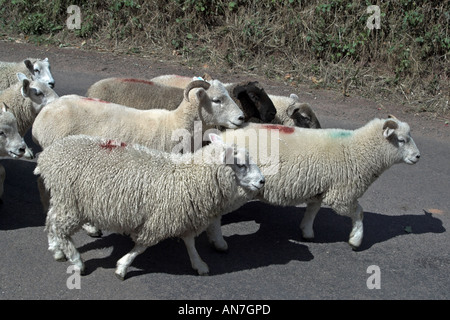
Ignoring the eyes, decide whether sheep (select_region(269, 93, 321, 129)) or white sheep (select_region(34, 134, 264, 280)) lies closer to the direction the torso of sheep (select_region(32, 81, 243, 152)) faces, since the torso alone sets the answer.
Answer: the sheep

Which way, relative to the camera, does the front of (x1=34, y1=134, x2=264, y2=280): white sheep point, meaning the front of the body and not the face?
to the viewer's right

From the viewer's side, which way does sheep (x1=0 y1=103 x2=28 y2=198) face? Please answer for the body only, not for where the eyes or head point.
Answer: to the viewer's right

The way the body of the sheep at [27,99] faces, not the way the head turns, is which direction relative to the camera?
to the viewer's right

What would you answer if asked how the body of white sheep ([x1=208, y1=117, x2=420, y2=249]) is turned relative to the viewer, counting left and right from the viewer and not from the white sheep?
facing to the right of the viewer

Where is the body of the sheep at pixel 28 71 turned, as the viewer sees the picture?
to the viewer's right

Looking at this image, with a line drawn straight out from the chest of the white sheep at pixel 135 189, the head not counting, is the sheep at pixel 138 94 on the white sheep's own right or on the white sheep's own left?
on the white sheep's own left

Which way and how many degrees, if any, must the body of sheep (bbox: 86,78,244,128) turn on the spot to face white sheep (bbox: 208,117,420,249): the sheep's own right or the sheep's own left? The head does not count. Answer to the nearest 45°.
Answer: approximately 45° to the sheep's own right

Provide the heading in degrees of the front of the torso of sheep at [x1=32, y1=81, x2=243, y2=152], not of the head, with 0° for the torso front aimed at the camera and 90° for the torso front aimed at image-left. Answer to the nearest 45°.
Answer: approximately 270°

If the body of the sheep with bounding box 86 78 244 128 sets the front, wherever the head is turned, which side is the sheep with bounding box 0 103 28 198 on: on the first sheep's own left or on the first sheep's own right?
on the first sheep's own right
